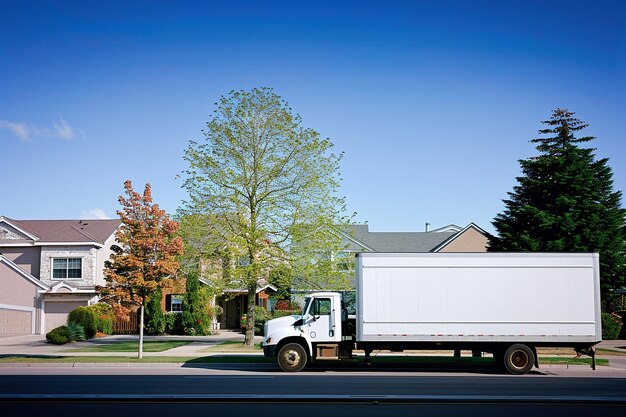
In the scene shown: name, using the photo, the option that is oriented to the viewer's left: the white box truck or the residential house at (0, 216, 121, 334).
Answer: the white box truck

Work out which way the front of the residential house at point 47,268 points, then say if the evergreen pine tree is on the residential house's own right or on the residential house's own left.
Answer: on the residential house's own left

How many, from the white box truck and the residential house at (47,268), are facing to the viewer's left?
1

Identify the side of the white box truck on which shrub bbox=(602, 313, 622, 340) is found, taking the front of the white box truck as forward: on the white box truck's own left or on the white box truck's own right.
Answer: on the white box truck's own right

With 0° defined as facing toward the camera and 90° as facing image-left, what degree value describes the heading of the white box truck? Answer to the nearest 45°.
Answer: approximately 90°

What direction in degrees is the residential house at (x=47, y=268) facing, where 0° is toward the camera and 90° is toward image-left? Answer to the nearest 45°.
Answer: approximately 0°
